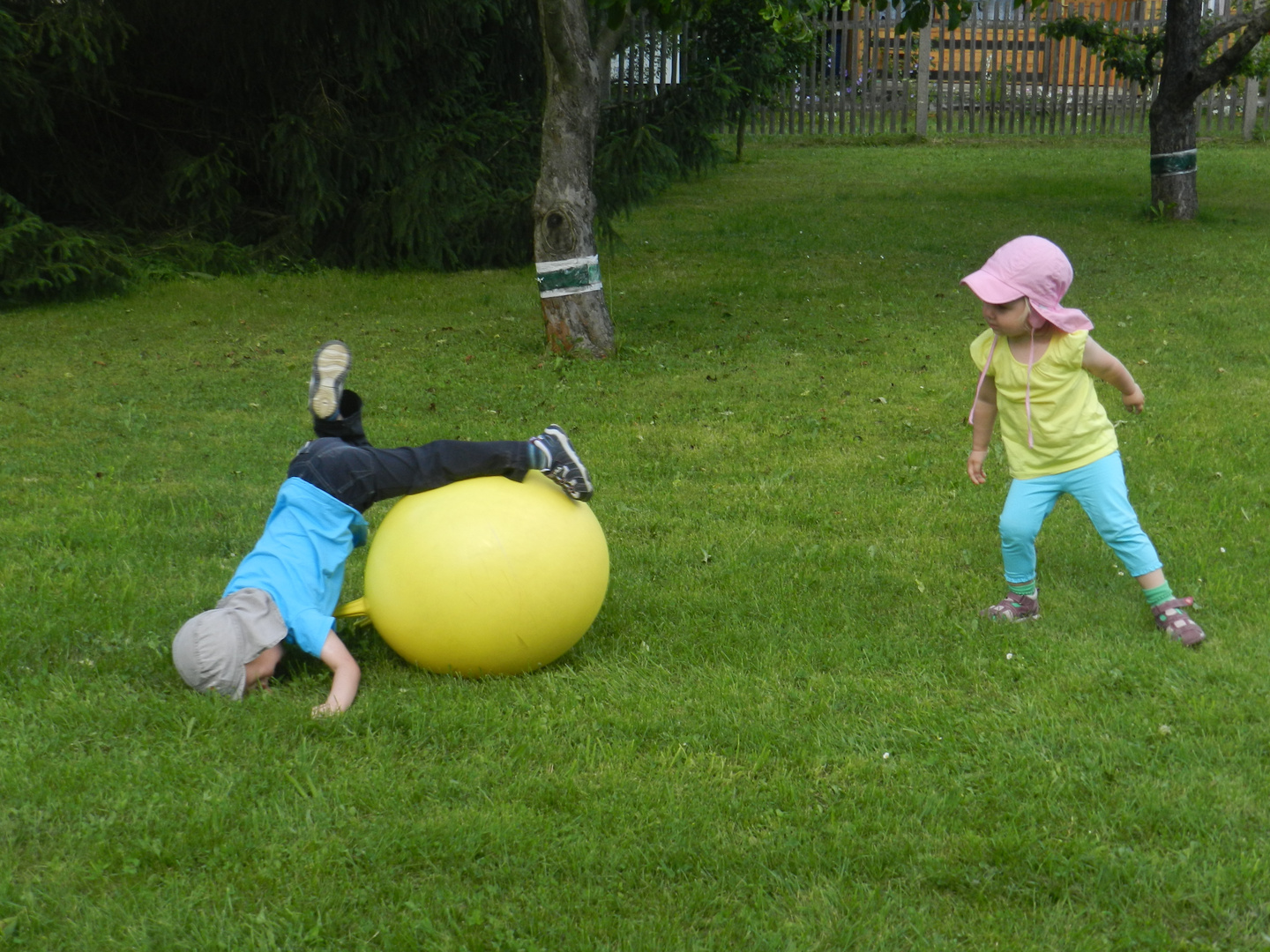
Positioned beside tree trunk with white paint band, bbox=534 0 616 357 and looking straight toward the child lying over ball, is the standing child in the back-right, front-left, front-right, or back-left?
front-left

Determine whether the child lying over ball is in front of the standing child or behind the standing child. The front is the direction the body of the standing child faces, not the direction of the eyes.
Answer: in front

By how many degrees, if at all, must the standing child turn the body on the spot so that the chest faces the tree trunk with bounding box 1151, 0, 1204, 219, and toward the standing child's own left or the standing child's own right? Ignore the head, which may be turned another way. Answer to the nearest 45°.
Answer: approximately 135° to the standing child's own right

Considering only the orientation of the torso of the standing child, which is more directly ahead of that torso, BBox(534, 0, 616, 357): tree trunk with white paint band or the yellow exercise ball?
the yellow exercise ball

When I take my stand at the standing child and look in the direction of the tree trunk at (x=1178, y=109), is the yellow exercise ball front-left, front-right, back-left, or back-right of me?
back-left

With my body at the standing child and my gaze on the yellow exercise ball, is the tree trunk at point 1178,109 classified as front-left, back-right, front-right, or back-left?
back-right

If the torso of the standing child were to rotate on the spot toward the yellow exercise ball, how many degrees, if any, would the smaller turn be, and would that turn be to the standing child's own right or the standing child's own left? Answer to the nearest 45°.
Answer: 0° — they already face it

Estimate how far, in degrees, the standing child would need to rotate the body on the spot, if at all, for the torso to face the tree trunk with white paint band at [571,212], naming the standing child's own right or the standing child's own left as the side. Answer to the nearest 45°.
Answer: approximately 90° to the standing child's own right
